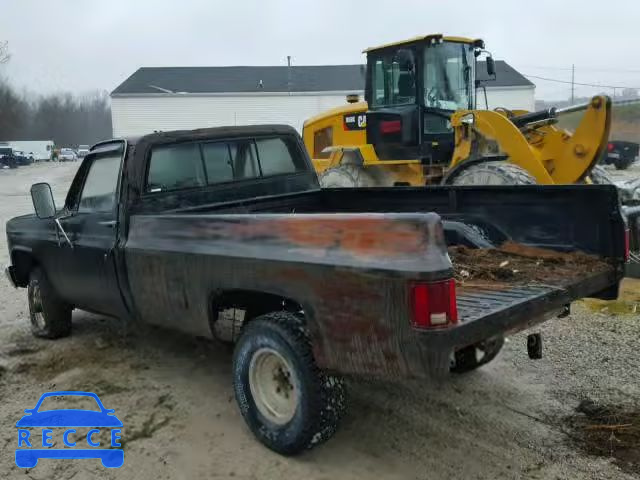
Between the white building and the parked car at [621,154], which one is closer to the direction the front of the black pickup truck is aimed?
the white building

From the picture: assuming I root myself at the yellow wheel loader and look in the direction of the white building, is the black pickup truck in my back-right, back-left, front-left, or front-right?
back-left

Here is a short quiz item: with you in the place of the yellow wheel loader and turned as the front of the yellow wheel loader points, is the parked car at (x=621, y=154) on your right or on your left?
on your left

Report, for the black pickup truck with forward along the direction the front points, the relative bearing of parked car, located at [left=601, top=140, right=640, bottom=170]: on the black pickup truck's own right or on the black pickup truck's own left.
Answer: on the black pickup truck's own right

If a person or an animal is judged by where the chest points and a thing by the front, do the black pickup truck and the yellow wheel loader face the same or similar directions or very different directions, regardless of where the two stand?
very different directions

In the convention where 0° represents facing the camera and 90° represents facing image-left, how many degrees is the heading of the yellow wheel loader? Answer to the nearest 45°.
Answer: approximately 315°

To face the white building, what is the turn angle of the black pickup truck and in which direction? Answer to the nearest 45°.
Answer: approximately 45° to its right

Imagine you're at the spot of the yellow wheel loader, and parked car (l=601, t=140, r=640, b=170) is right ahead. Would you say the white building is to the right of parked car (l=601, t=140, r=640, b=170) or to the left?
left

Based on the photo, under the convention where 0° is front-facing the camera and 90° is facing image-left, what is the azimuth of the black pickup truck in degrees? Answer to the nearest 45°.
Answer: approximately 135°
